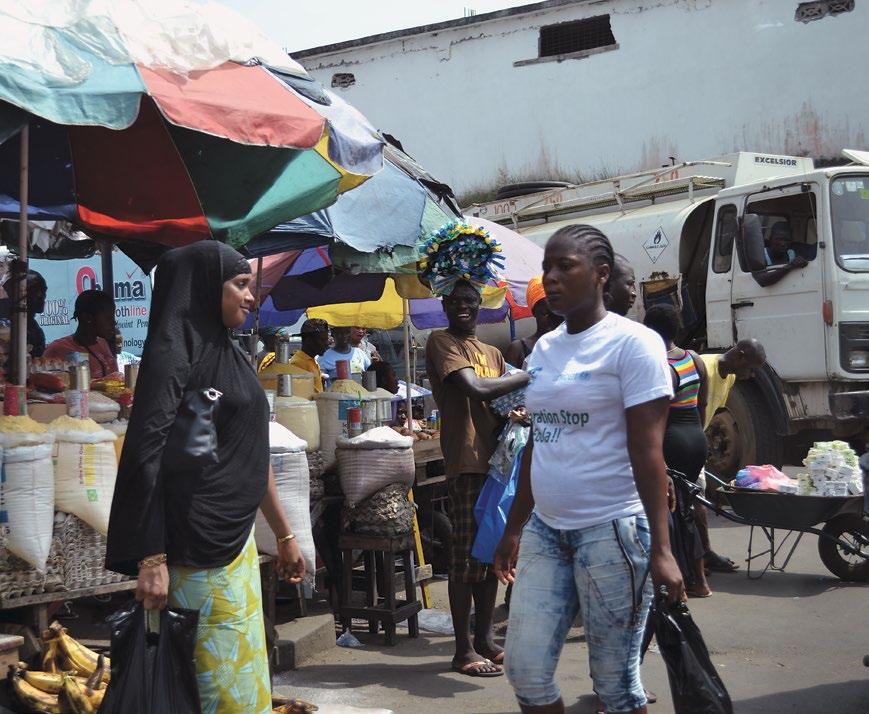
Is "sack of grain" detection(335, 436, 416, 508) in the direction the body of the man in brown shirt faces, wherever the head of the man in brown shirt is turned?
no

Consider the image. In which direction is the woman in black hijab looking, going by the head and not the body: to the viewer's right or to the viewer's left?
to the viewer's right

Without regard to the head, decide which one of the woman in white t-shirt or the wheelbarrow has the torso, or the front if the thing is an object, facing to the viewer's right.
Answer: the wheelbarrow

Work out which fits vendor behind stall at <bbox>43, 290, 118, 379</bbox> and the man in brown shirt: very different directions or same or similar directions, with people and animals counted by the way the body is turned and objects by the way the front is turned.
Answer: same or similar directions

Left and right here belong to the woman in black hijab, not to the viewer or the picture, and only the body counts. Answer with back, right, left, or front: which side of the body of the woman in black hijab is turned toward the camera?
right

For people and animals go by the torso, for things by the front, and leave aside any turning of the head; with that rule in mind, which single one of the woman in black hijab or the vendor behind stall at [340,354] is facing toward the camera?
the vendor behind stall

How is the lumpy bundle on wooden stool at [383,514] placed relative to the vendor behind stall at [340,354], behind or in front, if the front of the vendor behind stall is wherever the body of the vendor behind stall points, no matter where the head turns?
in front

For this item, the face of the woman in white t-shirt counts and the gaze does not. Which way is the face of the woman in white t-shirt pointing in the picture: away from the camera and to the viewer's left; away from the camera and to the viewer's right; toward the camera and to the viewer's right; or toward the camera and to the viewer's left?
toward the camera and to the viewer's left

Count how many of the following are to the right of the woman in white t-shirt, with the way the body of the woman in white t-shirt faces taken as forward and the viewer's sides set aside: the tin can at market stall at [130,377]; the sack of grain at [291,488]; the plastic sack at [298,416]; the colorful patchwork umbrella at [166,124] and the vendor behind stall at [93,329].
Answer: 5

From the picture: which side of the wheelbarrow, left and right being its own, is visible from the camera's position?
right

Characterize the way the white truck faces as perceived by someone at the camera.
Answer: facing the viewer and to the right of the viewer

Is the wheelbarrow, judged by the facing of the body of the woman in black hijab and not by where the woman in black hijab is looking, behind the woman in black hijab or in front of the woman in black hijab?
in front

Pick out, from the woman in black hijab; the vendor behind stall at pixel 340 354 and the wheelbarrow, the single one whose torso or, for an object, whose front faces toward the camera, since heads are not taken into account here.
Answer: the vendor behind stall
